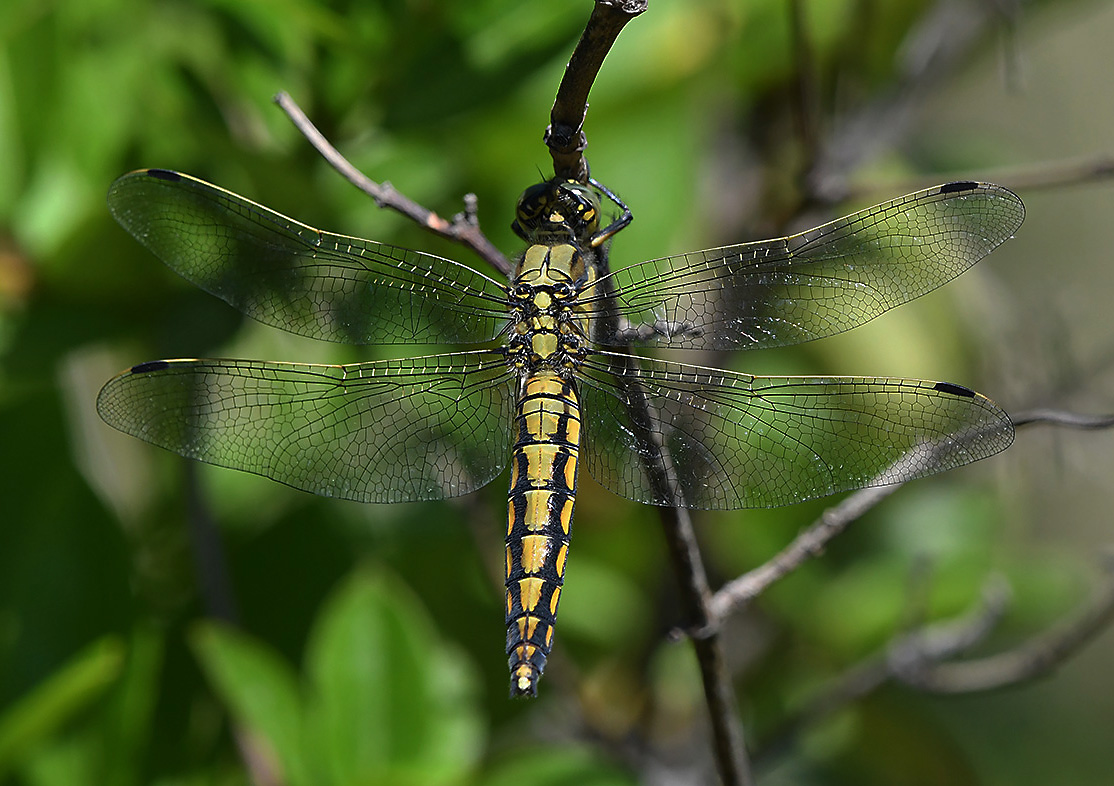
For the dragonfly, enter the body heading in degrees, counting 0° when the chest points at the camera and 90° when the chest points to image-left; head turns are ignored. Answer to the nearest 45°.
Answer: approximately 180°
